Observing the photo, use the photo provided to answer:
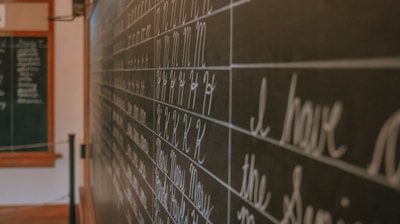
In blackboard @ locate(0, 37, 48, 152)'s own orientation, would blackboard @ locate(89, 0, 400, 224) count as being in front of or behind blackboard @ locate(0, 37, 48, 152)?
in front

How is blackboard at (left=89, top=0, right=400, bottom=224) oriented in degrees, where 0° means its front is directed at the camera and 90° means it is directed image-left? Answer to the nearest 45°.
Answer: approximately 45°

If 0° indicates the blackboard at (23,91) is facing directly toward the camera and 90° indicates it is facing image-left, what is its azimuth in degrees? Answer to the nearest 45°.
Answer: approximately 0°

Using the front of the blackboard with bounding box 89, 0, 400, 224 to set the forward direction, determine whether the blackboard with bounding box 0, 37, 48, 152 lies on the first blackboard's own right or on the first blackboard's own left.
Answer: on the first blackboard's own right
